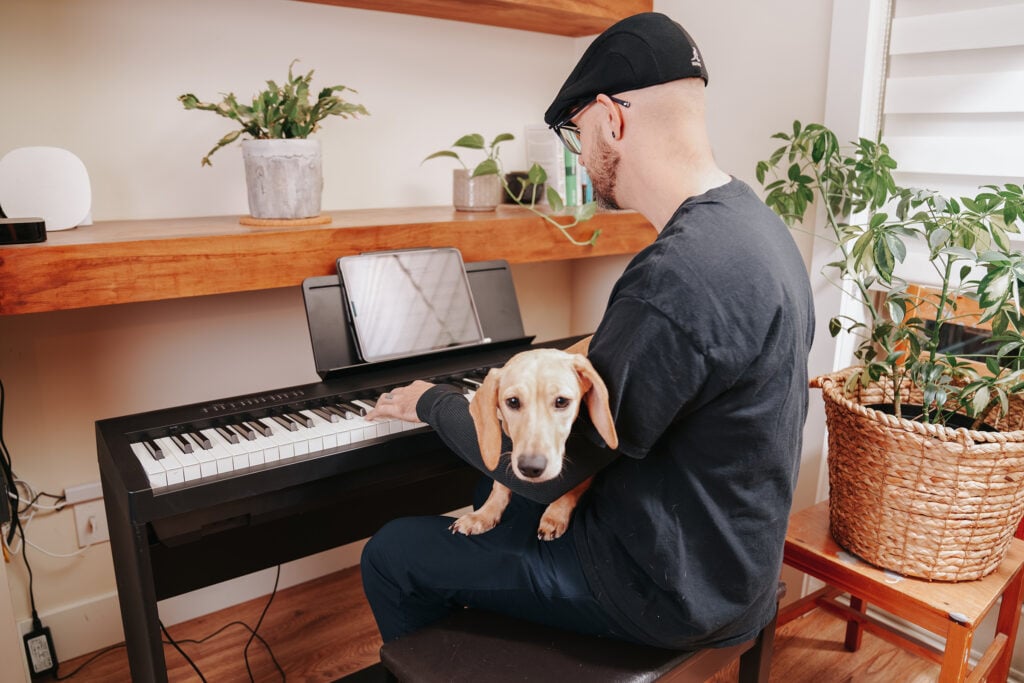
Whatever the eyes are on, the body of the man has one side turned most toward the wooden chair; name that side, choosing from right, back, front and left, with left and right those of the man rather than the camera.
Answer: right

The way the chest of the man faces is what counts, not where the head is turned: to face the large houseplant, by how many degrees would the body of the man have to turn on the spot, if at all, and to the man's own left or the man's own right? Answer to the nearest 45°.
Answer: approximately 90° to the man's own right

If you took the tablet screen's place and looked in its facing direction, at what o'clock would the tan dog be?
The tan dog is roughly at 1 o'clock from the tablet screen.

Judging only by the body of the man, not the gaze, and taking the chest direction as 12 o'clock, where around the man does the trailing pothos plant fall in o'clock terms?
The trailing pothos plant is roughly at 1 o'clock from the man.

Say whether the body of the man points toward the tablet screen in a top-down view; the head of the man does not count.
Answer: yes

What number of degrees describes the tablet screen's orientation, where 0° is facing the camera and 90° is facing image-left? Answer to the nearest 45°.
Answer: approximately 315°

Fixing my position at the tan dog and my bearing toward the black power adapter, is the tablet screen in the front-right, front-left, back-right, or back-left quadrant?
front-right

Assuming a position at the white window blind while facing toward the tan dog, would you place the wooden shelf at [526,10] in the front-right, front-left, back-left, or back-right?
front-right

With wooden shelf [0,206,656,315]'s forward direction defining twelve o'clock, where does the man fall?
The man is roughly at 12 o'clock from the wooden shelf.

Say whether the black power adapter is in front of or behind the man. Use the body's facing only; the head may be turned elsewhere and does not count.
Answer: in front

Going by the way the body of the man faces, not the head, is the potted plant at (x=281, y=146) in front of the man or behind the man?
in front

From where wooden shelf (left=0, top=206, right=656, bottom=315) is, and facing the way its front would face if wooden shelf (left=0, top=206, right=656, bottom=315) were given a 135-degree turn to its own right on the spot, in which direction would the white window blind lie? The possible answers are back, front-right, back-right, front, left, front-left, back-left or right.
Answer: back

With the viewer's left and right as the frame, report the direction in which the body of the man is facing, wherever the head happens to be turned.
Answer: facing away from the viewer and to the left of the viewer

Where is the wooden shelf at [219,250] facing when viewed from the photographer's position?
facing the viewer and to the right of the viewer

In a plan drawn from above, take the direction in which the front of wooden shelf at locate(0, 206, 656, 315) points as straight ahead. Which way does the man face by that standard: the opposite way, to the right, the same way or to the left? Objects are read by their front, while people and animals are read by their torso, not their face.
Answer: the opposite way
